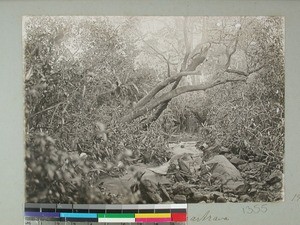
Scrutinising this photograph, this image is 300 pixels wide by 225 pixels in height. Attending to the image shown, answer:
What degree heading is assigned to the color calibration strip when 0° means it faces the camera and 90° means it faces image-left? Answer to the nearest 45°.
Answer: approximately 0°
